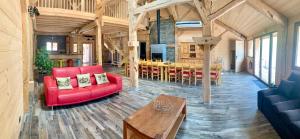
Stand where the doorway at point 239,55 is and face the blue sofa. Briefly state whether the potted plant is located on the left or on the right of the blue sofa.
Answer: right

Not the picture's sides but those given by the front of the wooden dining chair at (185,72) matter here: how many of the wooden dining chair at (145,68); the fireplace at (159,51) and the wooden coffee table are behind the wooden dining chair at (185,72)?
1

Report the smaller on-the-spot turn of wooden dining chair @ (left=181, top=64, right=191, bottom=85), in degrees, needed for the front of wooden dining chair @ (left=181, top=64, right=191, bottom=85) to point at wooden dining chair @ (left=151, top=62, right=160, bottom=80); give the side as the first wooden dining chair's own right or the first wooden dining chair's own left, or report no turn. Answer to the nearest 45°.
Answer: approximately 45° to the first wooden dining chair's own left

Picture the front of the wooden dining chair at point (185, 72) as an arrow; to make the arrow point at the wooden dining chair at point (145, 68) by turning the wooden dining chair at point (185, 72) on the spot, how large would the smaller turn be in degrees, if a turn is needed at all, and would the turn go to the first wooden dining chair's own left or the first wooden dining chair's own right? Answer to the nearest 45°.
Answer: approximately 45° to the first wooden dining chair's own left

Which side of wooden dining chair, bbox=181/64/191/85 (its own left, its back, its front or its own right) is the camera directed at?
back

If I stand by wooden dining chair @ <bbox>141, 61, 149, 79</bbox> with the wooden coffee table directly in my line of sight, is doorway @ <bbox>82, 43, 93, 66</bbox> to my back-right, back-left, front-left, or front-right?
back-right
